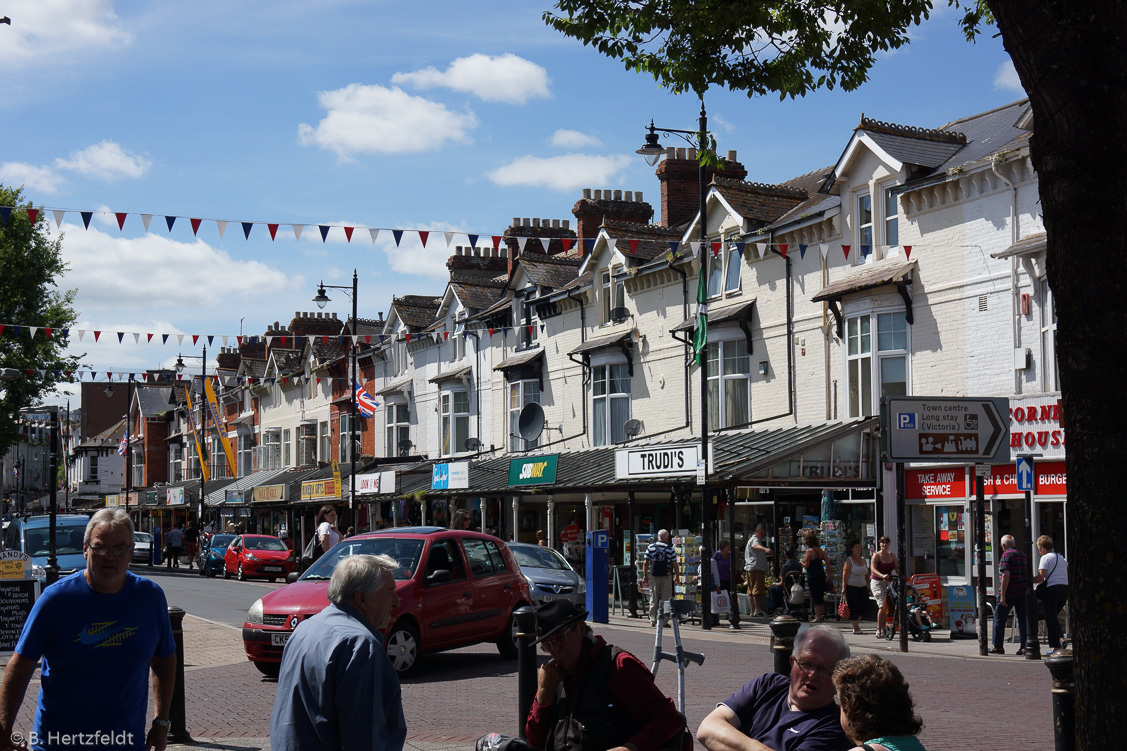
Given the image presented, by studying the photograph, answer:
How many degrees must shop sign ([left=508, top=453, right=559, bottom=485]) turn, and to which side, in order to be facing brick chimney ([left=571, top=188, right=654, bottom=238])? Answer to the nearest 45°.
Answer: approximately 135° to its right

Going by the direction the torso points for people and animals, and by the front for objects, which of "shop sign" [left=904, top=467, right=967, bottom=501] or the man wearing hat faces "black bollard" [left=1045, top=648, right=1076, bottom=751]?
the shop sign

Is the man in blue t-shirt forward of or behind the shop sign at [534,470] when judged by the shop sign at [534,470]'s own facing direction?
forward

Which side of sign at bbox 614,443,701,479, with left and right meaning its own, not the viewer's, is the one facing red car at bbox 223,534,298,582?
right

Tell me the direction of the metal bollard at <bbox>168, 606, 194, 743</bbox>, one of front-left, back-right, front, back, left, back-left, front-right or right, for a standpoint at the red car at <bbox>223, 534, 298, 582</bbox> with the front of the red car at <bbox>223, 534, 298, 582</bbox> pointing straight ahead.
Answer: front-right

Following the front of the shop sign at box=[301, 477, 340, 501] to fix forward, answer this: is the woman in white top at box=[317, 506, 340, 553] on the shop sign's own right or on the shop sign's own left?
on the shop sign's own left

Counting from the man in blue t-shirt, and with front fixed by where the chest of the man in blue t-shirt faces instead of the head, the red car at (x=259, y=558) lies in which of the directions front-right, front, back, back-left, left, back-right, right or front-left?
back

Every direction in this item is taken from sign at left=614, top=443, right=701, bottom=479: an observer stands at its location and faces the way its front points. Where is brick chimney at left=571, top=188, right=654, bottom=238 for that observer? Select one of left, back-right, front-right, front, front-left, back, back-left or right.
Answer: back-right

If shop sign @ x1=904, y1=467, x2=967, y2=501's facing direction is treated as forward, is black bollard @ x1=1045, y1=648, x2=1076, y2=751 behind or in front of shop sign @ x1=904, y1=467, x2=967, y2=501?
in front
